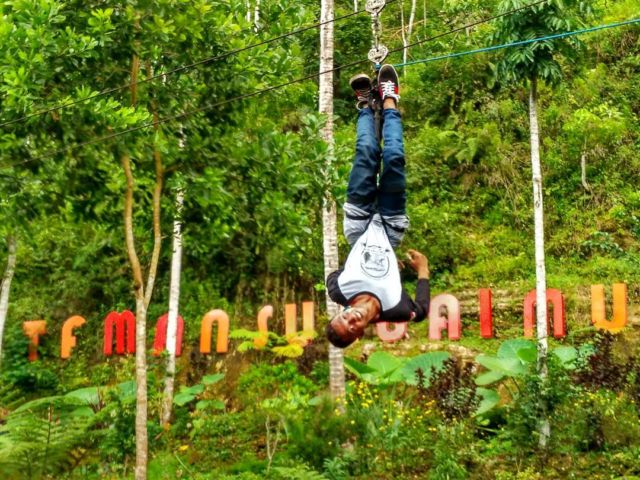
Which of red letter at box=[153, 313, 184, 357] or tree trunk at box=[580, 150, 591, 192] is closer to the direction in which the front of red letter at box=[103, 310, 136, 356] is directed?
the red letter

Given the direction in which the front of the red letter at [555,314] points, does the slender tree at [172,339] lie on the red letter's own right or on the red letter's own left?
on the red letter's own right

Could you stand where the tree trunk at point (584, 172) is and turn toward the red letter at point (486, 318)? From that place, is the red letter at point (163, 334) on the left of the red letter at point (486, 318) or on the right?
right

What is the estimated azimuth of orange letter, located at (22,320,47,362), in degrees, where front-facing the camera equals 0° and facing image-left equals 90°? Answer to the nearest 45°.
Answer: approximately 0°

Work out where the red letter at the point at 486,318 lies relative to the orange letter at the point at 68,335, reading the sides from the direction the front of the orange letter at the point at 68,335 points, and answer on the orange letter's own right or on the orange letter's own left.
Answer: on the orange letter's own left
